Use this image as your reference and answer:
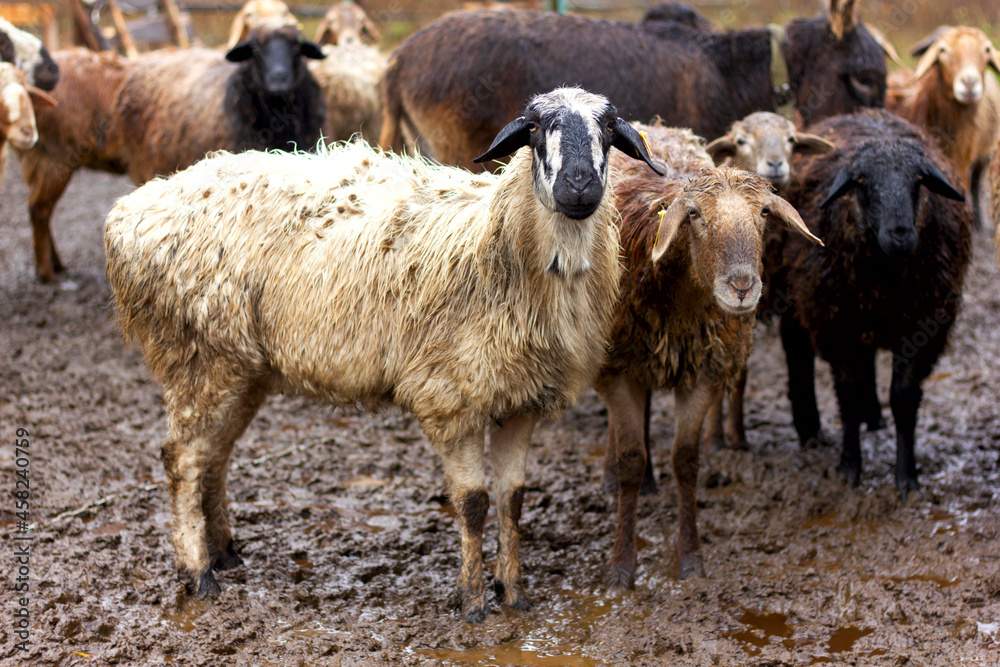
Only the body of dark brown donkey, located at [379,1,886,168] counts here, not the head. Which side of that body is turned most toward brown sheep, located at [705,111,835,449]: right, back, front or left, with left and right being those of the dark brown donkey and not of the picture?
right

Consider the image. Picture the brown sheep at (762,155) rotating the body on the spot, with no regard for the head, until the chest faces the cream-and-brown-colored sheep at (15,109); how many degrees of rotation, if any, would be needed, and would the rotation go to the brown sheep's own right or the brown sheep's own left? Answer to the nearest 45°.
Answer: approximately 90° to the brown sheep's own right

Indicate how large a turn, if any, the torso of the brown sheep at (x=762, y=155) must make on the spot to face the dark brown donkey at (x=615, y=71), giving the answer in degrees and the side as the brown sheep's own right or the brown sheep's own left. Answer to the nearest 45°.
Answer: approximately 135° to the brown sheep's own right

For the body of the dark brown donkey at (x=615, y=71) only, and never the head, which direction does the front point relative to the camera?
to the viewer's right

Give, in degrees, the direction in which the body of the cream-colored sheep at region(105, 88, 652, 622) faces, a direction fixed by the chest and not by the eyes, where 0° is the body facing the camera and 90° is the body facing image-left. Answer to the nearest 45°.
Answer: approximately 315°

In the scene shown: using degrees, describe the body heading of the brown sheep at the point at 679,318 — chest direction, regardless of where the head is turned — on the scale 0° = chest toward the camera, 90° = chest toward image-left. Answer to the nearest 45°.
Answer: approximately 0°

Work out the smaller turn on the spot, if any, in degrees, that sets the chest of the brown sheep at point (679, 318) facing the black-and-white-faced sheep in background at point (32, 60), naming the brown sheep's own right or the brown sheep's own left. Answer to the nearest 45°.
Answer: approximately 135° to the brown sheep's own right
